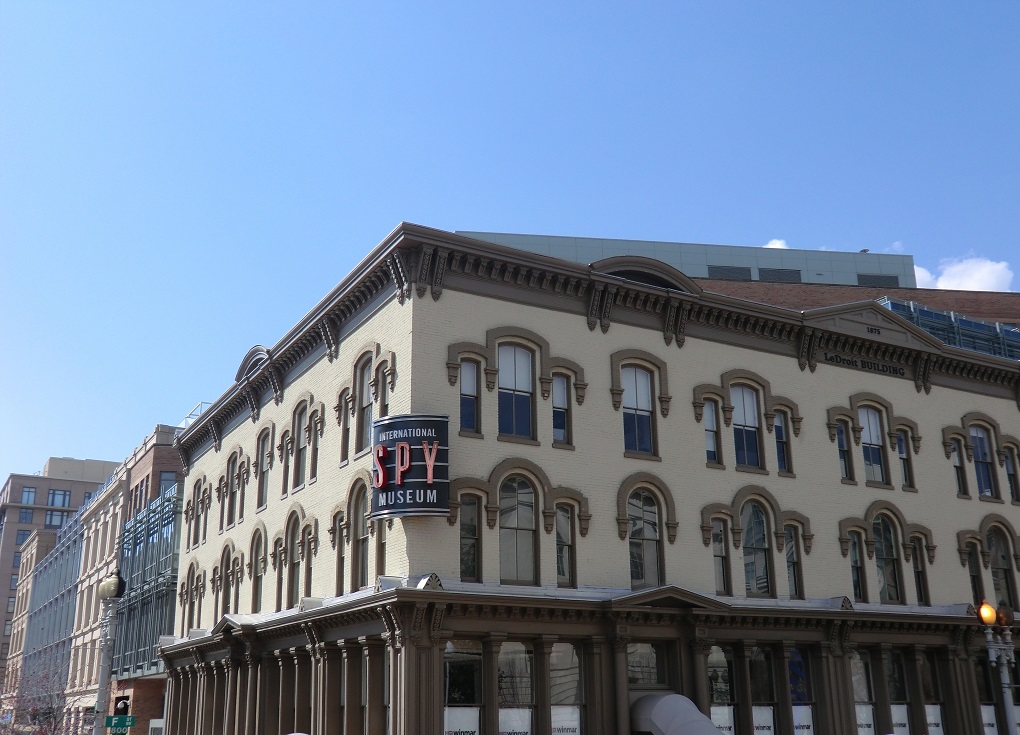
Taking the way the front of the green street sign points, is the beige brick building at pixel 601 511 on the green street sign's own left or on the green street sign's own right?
on the green street sign's own left

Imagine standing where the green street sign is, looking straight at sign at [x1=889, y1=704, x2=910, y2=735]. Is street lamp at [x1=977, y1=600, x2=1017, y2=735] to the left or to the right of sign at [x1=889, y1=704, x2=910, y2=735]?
right

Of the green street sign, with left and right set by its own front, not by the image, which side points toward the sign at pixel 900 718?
left

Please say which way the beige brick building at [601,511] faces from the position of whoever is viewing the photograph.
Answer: facing the viewer and to the right of the viewer

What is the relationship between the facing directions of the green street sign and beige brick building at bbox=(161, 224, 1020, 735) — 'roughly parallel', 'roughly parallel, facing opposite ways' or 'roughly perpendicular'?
roughly parallel

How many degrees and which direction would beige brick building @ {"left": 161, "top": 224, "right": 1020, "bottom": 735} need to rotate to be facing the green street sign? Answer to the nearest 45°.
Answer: approximately 90° to its right

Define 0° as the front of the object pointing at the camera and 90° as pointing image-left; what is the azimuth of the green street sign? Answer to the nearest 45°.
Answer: approximately 0°

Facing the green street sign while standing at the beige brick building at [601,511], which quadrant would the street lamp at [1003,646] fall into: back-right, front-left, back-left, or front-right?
front-left

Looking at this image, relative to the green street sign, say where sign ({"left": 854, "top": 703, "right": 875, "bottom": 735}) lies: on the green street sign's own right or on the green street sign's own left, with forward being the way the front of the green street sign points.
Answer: on the green street sign's own left

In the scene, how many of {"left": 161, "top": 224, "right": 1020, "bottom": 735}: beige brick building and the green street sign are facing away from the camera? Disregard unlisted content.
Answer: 0
